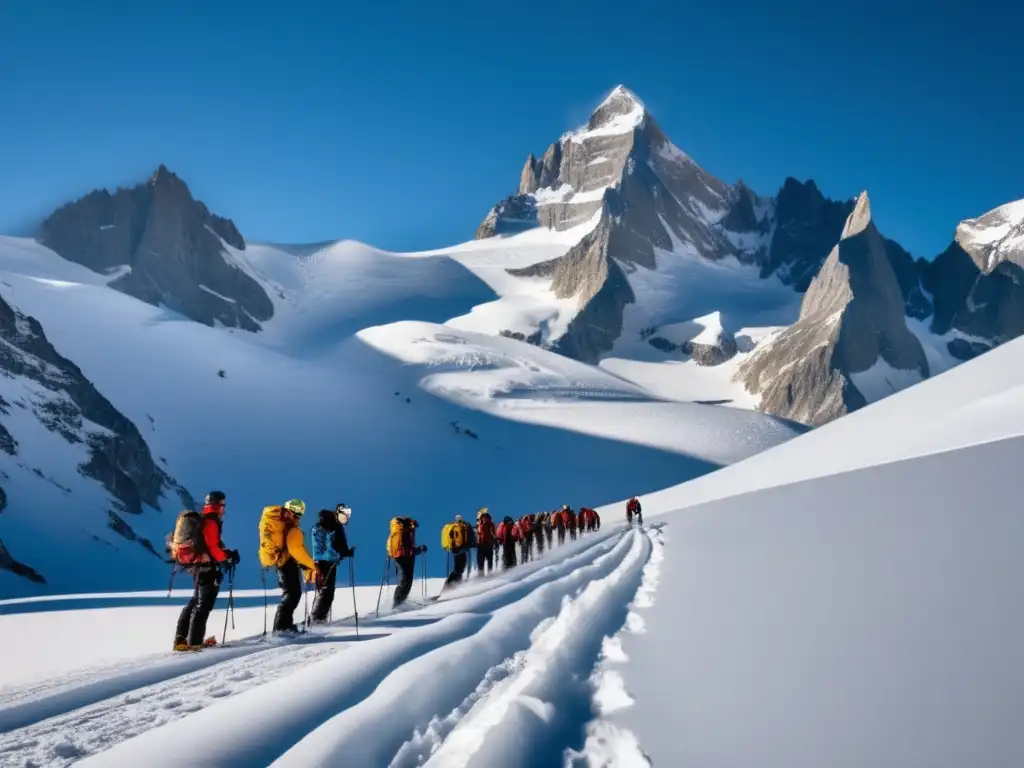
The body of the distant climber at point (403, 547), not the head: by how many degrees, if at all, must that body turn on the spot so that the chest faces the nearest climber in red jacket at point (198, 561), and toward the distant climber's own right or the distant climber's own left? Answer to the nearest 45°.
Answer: approximately 180°

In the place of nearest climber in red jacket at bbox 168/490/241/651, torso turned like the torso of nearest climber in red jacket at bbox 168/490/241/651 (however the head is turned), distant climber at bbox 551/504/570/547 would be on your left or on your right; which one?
on your left

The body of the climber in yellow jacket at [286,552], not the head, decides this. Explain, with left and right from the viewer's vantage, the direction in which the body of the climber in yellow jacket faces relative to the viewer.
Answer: facing to the right of the viewer

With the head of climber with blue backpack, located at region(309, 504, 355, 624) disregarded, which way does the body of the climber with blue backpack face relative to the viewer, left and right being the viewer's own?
facing to the right of the viewer

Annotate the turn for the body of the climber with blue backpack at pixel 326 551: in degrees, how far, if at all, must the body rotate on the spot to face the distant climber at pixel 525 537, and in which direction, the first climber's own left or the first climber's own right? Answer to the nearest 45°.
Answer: approximately 45° to the first climber's own left

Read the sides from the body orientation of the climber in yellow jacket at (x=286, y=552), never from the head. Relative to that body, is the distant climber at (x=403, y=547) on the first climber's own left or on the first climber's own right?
on the first climber's own left

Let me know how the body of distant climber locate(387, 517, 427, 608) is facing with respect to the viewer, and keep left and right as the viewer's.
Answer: facing away from the viewer and to the right of the viewer

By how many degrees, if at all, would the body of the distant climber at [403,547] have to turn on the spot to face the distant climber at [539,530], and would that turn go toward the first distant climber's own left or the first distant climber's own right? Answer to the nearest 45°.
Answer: approximately 45° to the first distant climber's own left

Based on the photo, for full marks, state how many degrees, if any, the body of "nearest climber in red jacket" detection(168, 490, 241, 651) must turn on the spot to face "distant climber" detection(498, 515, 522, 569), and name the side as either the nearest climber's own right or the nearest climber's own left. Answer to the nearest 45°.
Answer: approximately 45° to the nearest climber's own left

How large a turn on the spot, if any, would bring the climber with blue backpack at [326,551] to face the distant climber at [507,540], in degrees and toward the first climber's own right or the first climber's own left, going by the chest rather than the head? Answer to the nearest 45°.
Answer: approximately 45° to the first climber's own left

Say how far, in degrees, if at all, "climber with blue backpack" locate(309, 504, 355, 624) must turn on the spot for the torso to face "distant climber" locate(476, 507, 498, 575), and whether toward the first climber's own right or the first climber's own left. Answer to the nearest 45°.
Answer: approximately 45° to the first climber's own left
